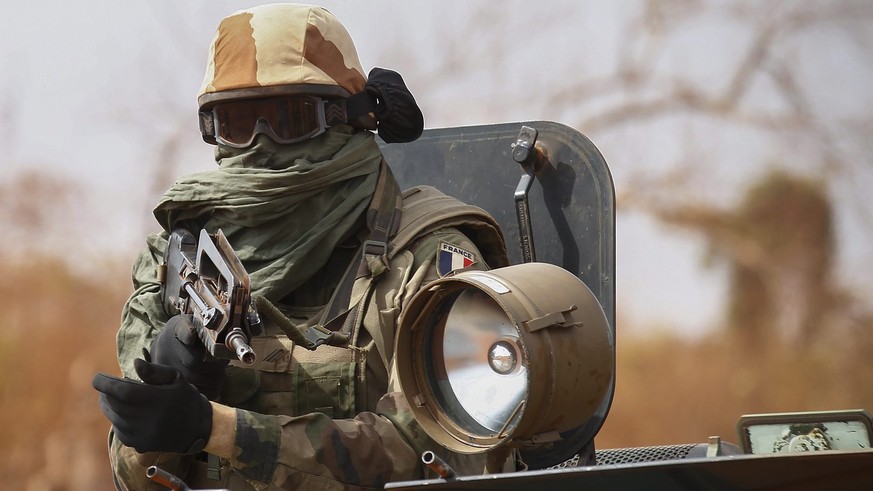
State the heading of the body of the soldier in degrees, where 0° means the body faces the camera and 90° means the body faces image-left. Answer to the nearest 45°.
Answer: approximately 45°
